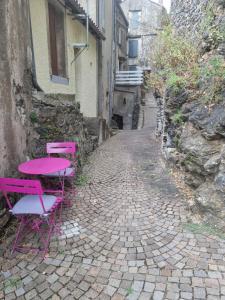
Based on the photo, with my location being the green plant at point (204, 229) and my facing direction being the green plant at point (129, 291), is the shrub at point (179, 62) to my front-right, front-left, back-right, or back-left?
back-right

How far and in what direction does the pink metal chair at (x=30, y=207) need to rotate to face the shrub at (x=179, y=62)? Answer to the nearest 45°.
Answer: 0° — it already faces it

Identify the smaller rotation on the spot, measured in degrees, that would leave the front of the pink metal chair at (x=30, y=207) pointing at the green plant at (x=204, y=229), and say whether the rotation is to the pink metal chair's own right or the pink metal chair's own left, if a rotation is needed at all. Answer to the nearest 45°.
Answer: approximately 45° to the pink metal chair's own right

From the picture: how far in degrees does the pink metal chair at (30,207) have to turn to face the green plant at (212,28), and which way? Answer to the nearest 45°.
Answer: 0° — it already faces it

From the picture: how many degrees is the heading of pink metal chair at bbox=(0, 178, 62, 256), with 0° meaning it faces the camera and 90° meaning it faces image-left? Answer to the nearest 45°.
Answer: approximately 225°

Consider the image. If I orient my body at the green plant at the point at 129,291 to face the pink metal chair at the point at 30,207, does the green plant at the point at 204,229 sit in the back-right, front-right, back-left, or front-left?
back-right
